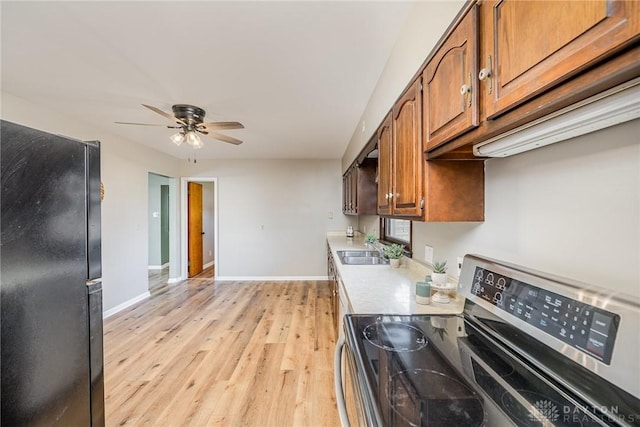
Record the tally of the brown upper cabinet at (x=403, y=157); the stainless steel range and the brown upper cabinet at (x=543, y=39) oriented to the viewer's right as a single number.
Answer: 0

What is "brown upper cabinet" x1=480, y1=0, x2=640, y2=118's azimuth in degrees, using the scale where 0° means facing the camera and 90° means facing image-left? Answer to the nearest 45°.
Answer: approximately 45°

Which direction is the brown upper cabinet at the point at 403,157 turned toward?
to the viewer's left

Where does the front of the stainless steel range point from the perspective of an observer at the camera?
facing the viewer and to the left of the viewer

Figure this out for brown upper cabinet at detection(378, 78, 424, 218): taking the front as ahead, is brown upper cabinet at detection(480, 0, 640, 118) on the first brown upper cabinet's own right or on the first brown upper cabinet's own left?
on the first brown upper cabinet's own left

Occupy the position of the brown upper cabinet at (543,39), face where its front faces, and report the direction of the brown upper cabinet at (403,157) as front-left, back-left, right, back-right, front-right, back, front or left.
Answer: right

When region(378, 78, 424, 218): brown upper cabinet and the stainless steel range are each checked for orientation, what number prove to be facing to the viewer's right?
0

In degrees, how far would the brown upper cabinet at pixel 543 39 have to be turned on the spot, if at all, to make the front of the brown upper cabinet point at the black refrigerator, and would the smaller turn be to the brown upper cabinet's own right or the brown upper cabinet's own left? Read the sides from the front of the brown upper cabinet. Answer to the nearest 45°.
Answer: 0° — it already faces it

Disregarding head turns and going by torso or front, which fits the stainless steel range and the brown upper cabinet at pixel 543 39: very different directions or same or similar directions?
same or similar directions
